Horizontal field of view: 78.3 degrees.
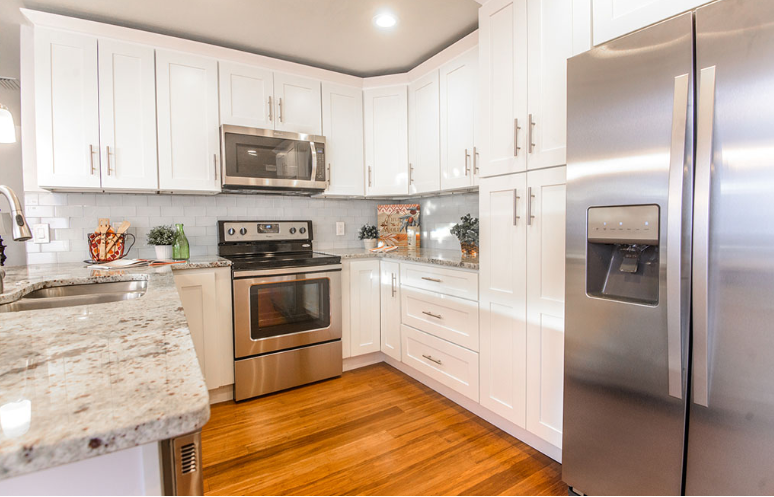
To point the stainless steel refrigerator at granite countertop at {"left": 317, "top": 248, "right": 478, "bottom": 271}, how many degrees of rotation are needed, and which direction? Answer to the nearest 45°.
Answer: approximately 90° to its right

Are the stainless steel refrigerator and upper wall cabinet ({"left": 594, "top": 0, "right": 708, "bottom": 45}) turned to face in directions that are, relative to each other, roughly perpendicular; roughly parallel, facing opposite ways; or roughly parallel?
roughly parallel

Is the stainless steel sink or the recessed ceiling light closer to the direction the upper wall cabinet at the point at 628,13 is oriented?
the stainless steel sink

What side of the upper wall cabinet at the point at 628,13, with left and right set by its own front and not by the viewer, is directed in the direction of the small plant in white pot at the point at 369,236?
right

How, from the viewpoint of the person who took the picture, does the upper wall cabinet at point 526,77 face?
facing the viewer and to the left of the viewer

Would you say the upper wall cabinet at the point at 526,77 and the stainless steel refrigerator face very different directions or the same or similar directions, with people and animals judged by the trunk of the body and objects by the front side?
same or similar directions

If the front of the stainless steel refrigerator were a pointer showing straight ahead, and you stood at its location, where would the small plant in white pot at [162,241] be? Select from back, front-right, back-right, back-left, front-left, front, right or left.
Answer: front-right

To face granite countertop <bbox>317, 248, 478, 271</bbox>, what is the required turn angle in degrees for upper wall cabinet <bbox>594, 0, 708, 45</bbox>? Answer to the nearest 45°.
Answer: approximately 90° to its right

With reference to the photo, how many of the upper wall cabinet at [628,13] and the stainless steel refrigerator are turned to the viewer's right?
0

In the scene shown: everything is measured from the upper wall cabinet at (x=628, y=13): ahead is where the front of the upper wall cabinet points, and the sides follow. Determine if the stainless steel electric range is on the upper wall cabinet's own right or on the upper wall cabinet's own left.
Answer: on the upper wall cabinet's own right

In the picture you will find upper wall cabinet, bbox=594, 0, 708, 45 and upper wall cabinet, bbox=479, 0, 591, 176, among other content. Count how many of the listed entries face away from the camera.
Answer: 0

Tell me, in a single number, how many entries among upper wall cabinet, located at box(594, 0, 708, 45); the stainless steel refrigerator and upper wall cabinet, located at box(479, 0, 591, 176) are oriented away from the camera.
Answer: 0

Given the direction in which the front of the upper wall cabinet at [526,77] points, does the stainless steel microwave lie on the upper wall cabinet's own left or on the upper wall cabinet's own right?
on the upper wall cabinet's own right

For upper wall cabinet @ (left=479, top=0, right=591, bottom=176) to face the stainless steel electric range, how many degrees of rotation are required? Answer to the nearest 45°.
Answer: approximately 45° to its right
